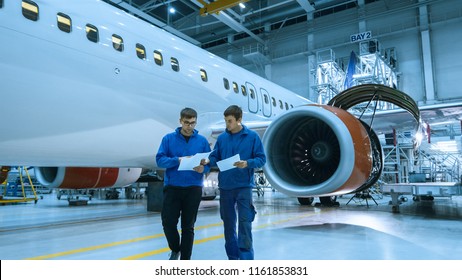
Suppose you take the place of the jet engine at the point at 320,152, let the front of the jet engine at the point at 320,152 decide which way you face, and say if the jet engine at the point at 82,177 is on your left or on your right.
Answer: on your right

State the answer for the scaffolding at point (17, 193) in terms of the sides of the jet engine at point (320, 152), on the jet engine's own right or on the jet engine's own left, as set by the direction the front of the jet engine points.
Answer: on the jet engine's own right

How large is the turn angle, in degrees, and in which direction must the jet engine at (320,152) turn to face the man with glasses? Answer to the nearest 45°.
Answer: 0° — it already faces them

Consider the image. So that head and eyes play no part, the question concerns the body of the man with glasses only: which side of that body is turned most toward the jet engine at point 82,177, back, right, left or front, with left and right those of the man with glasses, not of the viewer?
back

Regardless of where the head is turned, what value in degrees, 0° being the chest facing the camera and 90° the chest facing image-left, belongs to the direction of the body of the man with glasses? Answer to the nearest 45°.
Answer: approximately 0°

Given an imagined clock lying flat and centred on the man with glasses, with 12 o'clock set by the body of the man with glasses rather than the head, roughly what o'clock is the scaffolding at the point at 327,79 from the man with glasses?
The scaffolding is roughly at 7 o'clock from the man with glasses.

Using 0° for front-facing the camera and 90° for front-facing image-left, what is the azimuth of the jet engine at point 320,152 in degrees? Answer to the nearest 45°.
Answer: approximately 45°

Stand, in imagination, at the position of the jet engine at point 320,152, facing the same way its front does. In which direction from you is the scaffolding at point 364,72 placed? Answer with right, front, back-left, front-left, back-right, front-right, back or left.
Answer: back-right

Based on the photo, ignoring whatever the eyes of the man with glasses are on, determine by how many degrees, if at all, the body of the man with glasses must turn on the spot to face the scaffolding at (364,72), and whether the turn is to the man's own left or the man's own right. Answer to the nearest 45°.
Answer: approximately 135° to the man's own left
